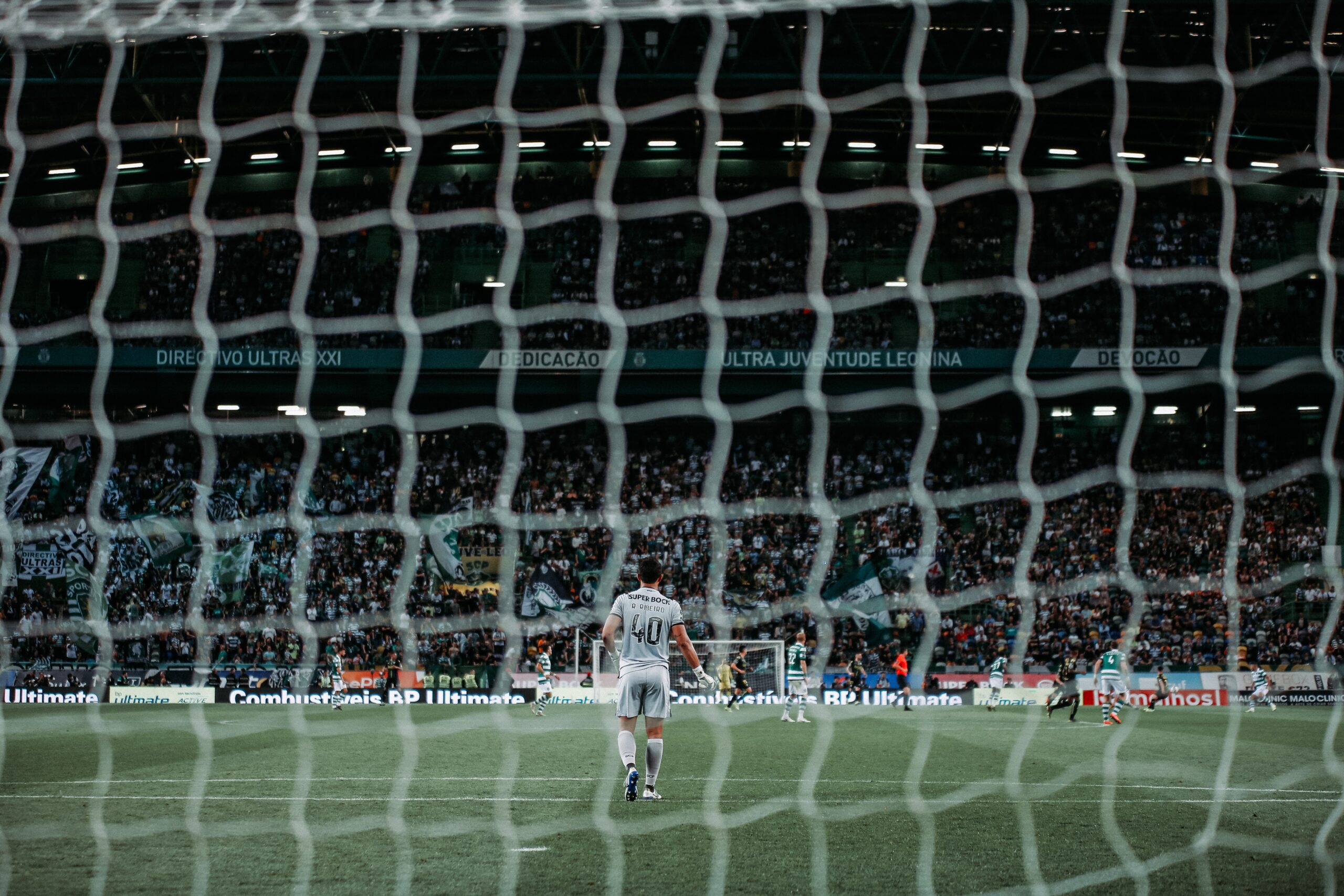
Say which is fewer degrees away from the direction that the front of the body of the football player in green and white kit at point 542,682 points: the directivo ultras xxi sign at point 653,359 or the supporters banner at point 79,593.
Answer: the directivo ultras xxi sign

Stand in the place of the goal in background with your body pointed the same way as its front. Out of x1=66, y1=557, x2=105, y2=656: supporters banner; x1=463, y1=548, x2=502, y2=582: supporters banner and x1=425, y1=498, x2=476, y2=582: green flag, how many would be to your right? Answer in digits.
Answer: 3

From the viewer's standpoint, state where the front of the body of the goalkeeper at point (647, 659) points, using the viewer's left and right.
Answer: facing away from the viewer

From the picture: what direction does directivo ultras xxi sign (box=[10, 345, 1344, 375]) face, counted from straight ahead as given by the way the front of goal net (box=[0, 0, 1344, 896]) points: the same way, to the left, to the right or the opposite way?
the opposite way

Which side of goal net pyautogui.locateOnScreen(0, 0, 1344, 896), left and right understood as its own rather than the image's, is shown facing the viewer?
back

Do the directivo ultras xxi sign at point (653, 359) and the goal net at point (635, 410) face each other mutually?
yes
